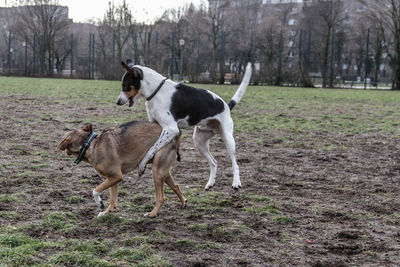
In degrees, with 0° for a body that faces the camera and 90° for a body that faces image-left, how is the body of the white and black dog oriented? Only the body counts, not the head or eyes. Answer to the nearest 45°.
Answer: approximately 90°

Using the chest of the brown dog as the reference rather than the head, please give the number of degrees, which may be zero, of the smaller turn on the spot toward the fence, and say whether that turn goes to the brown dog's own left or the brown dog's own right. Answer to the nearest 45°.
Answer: approximately 90° to the brown dog's own right

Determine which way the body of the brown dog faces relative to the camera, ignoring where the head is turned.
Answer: to the viewer's left

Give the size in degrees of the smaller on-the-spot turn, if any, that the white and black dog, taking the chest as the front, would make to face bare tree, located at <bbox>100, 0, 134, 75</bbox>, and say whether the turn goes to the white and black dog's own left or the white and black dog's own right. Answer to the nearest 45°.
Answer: approximately 90° to the white and black dog's own right

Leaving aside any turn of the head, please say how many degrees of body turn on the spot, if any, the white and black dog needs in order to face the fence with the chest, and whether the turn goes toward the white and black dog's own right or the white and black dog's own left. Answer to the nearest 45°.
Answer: approximately 90° to the white and black dog's own right

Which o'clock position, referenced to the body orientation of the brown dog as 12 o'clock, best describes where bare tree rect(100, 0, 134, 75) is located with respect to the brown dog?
The bare tree is roughly at 3 o'clock from the brown dog.
